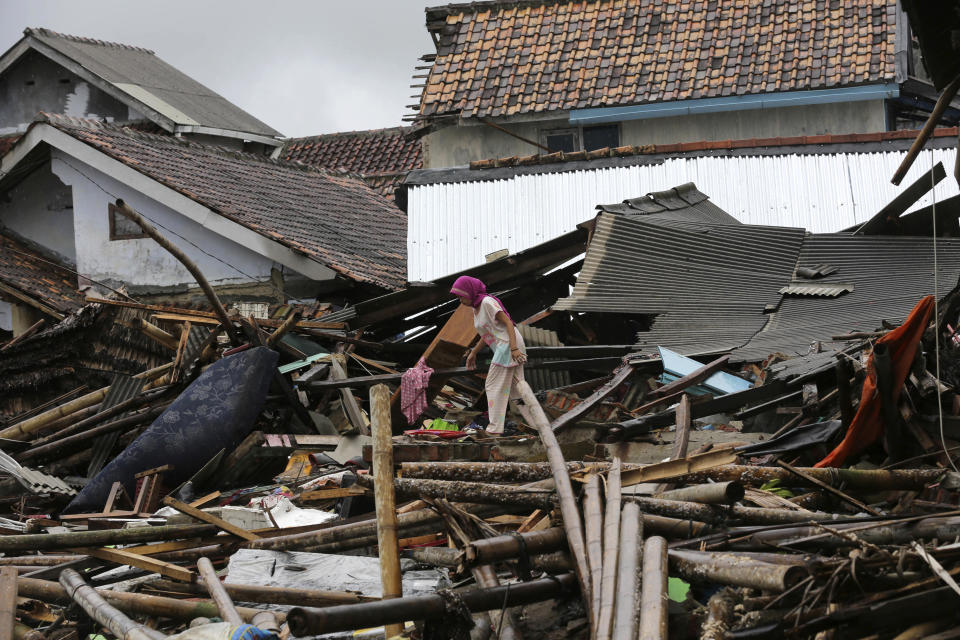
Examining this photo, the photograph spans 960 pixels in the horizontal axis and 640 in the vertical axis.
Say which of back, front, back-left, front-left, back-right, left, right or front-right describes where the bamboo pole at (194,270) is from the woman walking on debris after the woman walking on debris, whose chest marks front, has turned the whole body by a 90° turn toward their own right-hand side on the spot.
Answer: left

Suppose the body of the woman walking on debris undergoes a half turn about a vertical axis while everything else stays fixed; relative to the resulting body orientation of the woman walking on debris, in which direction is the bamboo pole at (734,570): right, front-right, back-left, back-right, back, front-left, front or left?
right

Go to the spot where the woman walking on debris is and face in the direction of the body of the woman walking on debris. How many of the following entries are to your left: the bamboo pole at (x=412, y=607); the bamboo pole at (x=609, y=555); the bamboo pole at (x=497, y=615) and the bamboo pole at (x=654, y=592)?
4

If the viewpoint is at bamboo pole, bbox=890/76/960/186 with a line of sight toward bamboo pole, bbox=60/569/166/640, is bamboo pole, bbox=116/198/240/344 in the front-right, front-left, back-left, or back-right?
front-right

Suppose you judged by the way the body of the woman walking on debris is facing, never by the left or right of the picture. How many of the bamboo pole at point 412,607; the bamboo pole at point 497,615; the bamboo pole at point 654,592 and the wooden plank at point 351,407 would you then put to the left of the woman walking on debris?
3

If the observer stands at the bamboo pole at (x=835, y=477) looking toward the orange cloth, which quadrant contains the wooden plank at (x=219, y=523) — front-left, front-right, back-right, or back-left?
back-left

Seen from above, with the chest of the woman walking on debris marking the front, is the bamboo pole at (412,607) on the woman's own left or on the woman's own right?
on the woman's own left

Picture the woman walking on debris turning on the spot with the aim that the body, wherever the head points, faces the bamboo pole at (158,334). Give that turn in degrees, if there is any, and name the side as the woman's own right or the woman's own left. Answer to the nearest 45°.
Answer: approximately 45° to the woman's own right

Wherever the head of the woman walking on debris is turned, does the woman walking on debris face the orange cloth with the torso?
no

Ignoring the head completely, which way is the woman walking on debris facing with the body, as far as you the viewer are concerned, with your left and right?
facing to the left of the viewer

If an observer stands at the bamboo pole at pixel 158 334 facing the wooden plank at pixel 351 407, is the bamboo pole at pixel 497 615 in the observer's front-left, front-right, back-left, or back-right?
front-right

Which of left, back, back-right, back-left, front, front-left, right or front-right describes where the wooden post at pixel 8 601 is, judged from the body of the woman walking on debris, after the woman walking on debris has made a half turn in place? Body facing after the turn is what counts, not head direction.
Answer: back-right

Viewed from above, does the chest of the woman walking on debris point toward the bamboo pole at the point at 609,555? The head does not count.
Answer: no

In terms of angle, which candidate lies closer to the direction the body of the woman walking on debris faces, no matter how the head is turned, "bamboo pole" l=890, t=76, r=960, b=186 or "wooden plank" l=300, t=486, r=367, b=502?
the wooden plank
